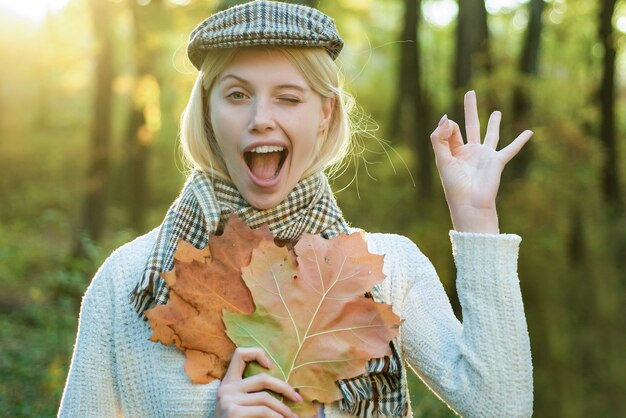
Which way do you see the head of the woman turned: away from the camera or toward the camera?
toward the camera

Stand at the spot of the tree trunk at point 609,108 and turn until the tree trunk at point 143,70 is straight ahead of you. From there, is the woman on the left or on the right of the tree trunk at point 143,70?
left

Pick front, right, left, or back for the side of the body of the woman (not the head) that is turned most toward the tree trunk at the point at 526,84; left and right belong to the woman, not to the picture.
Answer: back

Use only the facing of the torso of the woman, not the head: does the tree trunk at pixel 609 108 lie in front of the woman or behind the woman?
behind

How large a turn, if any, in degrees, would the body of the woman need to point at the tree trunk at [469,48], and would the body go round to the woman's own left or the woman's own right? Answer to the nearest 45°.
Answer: approximately 180°

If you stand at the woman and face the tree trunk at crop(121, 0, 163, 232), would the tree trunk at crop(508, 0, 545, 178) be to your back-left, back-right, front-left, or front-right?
front-right

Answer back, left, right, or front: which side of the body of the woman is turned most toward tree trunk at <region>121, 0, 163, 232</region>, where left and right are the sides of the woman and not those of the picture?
back

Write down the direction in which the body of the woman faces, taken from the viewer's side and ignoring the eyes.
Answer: toward the camera
